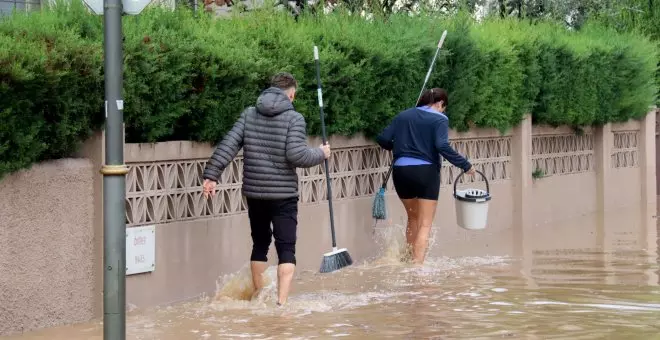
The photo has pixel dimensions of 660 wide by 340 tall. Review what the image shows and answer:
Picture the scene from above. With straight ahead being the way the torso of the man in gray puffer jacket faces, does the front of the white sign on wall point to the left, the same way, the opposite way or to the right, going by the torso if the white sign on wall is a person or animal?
to the right

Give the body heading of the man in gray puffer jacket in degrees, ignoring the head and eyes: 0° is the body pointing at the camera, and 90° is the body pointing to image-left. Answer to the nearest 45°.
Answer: approximately 225°

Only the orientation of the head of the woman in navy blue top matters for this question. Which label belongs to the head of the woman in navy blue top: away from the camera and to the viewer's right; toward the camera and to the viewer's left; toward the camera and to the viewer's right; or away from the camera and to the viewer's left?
away from the camera and to the viewer's right

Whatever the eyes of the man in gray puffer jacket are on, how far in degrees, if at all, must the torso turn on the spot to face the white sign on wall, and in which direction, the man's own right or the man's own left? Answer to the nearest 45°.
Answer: approximately 135° to the man's own left

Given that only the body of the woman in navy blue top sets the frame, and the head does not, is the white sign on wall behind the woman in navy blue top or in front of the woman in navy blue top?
behind

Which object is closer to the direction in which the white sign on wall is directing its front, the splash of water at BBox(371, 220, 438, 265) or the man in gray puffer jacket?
the man in gray puffer jacket

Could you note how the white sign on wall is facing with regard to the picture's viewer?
facing the viewer and to the right of the viewer

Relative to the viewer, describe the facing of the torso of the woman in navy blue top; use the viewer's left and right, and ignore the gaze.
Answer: facing away from the viewer and to the right of the viewer

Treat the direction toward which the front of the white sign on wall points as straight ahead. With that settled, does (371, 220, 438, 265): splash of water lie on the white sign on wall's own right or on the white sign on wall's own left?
on the white sign on wall's own left

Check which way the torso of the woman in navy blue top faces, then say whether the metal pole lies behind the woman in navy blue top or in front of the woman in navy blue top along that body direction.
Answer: behind

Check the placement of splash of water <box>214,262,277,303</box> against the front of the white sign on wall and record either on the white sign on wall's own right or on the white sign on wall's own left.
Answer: on the white sign on wall's own left

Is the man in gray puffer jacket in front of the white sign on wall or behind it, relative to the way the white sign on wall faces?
in front

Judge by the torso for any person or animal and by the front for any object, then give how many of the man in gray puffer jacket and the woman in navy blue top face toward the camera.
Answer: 0
